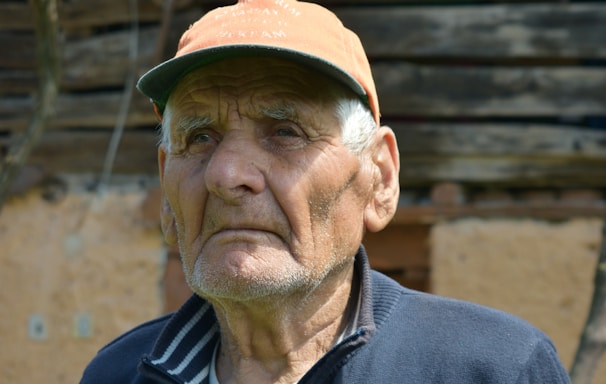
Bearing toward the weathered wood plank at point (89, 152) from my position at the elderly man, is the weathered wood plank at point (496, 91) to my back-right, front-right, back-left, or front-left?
front-right

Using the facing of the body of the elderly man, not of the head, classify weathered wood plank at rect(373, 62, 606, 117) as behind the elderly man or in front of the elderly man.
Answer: behind

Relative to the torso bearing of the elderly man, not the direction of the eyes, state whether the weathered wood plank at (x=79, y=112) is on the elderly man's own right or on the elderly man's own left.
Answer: on the elderly man's own right

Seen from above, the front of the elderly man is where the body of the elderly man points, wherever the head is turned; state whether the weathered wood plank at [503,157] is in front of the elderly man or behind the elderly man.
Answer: behind

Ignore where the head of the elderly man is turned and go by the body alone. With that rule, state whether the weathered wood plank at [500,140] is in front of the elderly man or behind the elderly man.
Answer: behind

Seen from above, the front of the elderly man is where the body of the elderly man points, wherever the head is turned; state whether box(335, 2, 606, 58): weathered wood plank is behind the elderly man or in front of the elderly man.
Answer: behind

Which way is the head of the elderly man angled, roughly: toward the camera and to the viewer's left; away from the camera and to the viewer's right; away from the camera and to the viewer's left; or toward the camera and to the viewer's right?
toward the camera and to the viewer's left

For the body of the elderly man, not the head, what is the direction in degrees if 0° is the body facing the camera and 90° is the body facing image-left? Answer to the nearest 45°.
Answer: approximately 45°
